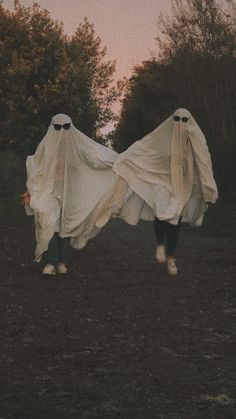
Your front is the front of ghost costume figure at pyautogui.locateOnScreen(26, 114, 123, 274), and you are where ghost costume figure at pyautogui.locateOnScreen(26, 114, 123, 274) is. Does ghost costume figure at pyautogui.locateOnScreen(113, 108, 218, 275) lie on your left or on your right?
on your left

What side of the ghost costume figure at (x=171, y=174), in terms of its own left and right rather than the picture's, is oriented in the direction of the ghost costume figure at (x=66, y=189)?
right

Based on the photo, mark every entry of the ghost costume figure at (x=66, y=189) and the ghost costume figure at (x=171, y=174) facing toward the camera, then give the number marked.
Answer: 2

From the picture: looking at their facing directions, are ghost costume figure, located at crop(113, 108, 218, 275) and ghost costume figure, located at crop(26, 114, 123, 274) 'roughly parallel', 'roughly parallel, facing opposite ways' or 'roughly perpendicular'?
roughly parallel

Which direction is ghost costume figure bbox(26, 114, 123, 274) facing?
toward the camera
